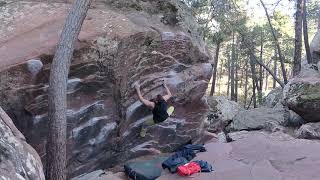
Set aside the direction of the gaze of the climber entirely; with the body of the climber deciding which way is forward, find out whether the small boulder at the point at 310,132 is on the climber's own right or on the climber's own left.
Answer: on the climber's own right

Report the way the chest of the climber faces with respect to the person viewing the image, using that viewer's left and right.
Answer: facing away from the viewer

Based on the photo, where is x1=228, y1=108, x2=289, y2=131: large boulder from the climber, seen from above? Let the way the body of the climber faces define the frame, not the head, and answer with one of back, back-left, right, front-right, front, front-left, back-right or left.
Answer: front-right

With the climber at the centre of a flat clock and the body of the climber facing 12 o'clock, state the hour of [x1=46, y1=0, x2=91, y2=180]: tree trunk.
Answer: The tree trunk is roughly at 7 o'clock from the climber.

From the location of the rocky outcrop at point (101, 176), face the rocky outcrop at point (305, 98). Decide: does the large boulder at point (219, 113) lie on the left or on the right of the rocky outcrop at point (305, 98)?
left

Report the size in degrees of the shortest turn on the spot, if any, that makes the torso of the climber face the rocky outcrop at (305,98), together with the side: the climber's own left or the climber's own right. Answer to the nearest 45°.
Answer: approximately 45° to the climber's own right
